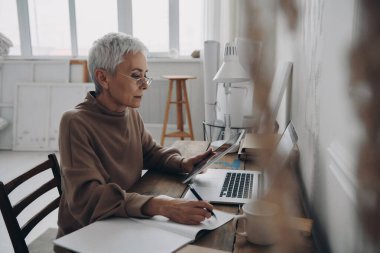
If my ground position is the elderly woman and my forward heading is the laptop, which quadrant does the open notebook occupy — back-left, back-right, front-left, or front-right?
front-right

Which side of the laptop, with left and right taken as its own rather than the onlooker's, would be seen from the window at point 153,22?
right

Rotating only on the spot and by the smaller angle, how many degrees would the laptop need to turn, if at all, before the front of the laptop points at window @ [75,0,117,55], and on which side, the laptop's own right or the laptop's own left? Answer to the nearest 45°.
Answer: approximately 45° to the laptop's own right

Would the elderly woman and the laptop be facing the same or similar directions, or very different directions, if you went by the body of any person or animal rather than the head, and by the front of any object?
very different directions

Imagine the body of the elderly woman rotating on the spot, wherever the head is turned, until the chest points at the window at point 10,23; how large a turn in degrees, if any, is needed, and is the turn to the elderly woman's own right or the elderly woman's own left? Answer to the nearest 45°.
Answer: approximately 135° to the elderly woman's own left

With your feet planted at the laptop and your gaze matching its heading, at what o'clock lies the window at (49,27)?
The window is roughly at 2 o'clock from the laptop.

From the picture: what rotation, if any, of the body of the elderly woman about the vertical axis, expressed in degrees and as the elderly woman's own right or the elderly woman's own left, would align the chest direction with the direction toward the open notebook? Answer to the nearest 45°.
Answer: approximately 45° to the elderly woman's own right

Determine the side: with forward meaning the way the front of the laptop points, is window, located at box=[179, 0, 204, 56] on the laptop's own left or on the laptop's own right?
on the laptop's own right

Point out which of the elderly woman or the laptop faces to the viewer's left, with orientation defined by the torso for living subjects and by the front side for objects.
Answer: the laptop

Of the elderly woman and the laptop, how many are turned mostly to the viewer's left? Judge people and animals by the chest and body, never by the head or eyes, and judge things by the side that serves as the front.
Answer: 1

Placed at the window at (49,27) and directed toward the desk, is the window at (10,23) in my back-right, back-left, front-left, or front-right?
back-right

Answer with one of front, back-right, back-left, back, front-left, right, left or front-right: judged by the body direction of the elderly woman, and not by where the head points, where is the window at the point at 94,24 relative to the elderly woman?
back-left

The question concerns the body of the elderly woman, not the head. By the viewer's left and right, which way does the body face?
facing the viewer and to the right of the viewer

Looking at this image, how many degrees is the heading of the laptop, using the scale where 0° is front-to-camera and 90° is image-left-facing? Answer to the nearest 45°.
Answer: approximately 90°
